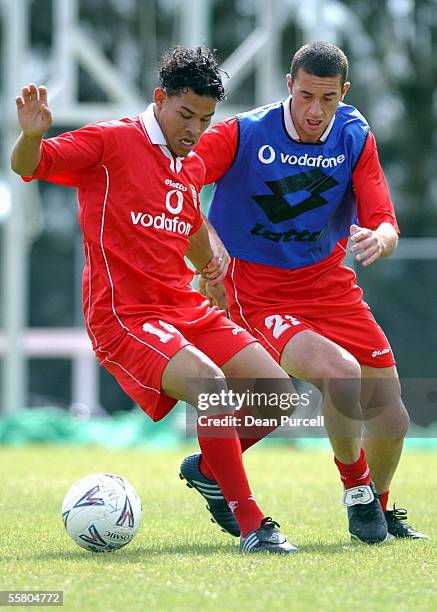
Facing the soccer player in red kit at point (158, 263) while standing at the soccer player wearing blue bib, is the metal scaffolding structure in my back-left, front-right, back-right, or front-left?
back-right

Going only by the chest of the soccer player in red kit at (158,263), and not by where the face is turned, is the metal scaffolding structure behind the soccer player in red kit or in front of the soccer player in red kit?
behind

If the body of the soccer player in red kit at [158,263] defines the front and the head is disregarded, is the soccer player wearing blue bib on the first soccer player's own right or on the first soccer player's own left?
on the first soccer player's own left
